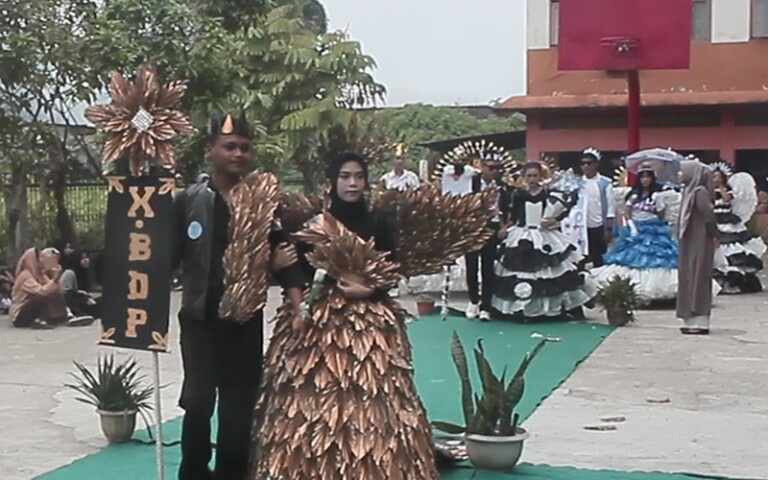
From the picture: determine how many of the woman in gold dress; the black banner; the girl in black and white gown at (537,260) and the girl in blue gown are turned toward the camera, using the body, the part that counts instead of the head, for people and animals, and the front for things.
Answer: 4

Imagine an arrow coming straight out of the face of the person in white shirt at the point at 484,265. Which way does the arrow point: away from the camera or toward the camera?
toward the camera

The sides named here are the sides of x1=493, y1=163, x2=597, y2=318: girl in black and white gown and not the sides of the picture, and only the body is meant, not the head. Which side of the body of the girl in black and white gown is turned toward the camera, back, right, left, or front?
front

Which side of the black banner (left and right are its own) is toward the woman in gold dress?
left

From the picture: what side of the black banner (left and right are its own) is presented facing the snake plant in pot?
left

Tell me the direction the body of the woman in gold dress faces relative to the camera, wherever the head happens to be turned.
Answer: toward the camera

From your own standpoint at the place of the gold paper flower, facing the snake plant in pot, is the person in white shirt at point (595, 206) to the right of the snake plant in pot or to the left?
left

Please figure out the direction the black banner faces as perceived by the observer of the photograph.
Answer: facing the viewer

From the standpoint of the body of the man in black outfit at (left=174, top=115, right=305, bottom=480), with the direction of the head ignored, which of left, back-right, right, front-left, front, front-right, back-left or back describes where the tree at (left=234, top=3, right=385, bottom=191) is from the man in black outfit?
back-left

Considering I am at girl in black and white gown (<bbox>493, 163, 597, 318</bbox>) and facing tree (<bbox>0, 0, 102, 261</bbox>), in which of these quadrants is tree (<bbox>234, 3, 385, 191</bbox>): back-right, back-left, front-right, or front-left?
front-right

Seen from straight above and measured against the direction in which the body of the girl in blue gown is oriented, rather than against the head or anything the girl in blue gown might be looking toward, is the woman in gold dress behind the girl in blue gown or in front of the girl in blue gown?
in front

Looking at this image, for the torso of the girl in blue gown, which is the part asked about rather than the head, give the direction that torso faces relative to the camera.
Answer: toward the camera

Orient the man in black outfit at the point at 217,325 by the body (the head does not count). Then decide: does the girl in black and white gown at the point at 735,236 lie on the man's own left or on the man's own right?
on the man's own left

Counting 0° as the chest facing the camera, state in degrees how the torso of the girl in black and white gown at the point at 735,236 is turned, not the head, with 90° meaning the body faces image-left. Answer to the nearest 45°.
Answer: approximately 45°
